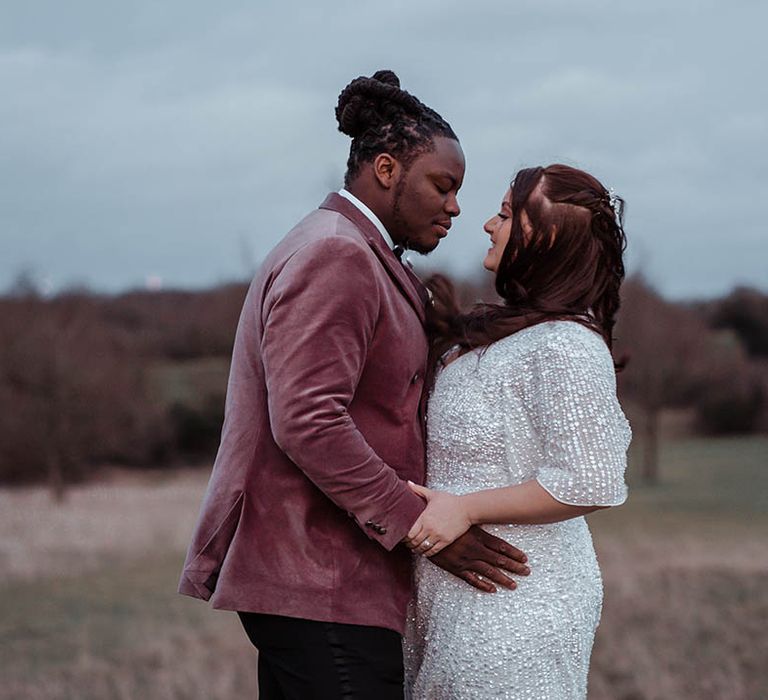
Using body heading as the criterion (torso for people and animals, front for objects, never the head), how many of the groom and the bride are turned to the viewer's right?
1

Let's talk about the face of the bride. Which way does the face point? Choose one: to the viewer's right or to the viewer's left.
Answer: to the viewer's left

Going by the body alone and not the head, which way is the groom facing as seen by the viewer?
to the viewer's right

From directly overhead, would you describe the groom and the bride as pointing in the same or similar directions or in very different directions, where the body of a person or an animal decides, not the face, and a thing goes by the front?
very different directions

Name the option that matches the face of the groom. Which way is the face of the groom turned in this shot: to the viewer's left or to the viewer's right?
to the viewer's right

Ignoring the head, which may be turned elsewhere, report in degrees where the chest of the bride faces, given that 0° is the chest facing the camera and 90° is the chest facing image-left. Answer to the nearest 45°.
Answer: approximately 90°

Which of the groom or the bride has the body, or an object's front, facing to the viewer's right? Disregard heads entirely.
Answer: the groom
